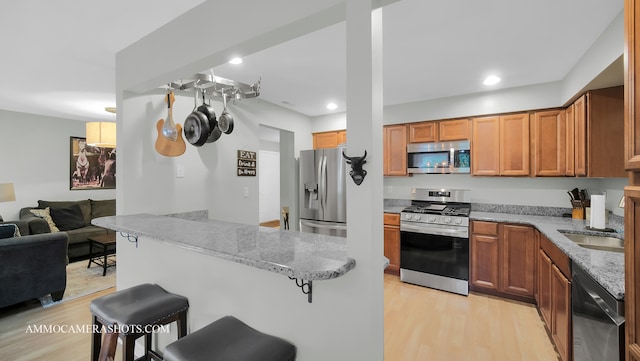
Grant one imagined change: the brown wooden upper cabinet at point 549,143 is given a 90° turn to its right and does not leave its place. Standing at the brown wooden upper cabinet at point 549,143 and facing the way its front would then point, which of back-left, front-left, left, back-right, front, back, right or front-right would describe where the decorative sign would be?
front-left

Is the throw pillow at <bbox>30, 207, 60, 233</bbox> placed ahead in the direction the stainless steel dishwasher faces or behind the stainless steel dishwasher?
ahead

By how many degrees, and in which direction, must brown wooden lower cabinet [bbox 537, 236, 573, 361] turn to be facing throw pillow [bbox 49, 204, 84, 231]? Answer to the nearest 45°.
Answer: approximately 45° to its right

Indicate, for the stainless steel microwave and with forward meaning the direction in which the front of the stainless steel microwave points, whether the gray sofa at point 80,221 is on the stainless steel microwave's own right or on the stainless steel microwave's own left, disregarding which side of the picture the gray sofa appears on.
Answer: on the stainless steel microwave's own right

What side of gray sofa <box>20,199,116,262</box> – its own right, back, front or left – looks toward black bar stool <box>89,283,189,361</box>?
front

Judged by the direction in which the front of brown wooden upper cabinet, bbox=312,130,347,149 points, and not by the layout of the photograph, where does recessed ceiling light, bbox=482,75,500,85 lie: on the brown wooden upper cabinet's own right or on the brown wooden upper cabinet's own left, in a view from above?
on the brown wooden upper cabinet's own left

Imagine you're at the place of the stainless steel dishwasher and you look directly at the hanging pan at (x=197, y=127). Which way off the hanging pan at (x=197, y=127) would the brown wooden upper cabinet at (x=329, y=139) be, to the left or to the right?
right

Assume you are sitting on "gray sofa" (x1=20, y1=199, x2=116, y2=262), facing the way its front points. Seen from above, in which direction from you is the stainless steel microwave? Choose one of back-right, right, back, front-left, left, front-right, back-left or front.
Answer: front-left

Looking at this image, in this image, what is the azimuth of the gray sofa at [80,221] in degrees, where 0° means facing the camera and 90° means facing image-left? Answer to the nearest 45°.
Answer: approximately 0°

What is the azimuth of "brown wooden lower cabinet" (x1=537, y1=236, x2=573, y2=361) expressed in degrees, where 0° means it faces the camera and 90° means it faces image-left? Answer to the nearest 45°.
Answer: approximately 45°

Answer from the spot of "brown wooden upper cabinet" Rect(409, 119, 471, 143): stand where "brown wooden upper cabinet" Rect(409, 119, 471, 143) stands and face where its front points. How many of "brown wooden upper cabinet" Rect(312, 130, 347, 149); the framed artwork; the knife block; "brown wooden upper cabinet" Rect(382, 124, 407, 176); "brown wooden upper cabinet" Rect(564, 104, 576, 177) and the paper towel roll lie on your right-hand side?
3

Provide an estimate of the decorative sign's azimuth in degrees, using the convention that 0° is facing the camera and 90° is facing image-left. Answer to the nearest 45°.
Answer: approximately 315°

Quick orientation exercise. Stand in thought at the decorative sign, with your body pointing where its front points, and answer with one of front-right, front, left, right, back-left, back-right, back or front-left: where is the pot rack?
front-right
